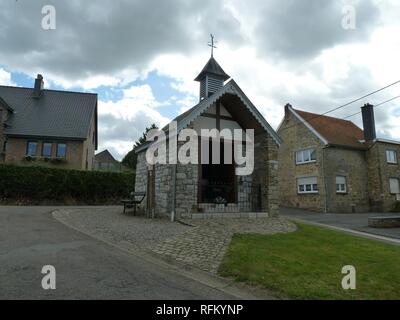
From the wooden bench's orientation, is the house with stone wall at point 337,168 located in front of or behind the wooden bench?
behind

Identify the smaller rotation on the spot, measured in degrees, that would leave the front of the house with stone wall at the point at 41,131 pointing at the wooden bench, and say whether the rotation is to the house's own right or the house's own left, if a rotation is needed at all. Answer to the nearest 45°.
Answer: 0° — it already faces it

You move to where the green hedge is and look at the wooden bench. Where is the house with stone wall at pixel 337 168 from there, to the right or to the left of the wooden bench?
left

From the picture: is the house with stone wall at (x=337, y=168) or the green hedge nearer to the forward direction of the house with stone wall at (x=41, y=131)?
the green hedge

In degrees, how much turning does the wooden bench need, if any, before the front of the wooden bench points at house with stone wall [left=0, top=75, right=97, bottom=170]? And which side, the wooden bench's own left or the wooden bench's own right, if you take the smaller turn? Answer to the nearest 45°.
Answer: approximately 90° to the wooden bench's own right

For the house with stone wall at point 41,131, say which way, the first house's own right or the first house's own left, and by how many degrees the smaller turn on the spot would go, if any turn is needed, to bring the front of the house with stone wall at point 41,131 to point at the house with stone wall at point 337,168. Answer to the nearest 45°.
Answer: approximately 45° to the first house's own left

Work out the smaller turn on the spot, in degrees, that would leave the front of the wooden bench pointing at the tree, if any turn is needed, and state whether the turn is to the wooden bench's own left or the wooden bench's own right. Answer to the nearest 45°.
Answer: approximately 135° to the wooden bench's own right

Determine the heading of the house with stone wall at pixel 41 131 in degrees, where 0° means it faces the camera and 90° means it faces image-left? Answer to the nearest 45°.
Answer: approximately 0°

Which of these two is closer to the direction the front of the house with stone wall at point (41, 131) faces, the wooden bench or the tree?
the wooden bench
